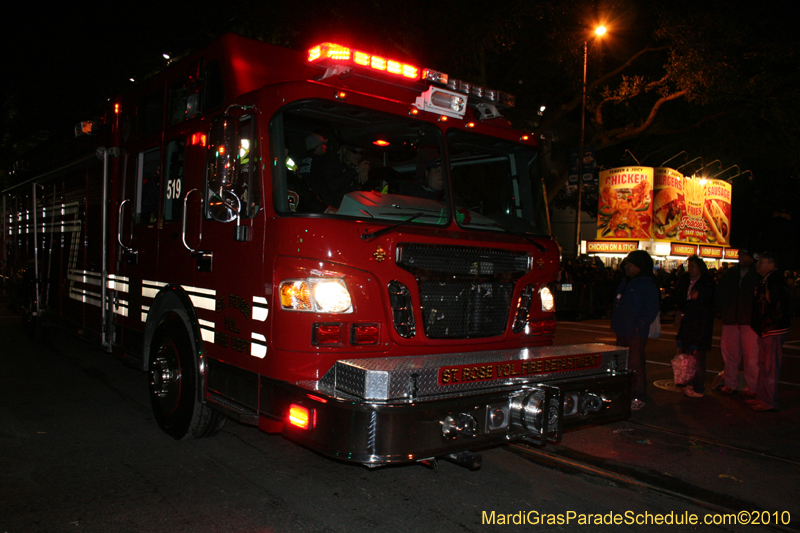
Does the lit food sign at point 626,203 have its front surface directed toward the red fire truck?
yes

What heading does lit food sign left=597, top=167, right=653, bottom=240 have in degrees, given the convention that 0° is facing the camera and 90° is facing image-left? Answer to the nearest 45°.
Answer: approximately 0°

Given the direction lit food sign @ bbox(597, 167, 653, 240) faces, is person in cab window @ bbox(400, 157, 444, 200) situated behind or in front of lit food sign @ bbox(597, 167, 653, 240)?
in front

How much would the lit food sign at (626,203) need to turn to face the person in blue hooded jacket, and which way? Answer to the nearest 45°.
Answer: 0° — it already faces them

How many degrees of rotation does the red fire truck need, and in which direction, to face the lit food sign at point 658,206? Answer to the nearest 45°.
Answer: approximately 90° to its left

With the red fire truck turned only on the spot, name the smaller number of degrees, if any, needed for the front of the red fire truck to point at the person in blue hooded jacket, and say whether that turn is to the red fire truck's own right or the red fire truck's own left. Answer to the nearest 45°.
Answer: approximately 90° to the red fire truck's own left

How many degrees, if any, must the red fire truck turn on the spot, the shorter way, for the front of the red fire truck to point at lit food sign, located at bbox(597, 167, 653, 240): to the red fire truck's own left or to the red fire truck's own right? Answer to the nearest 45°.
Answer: approximately 90° to the red fire truck's own left
